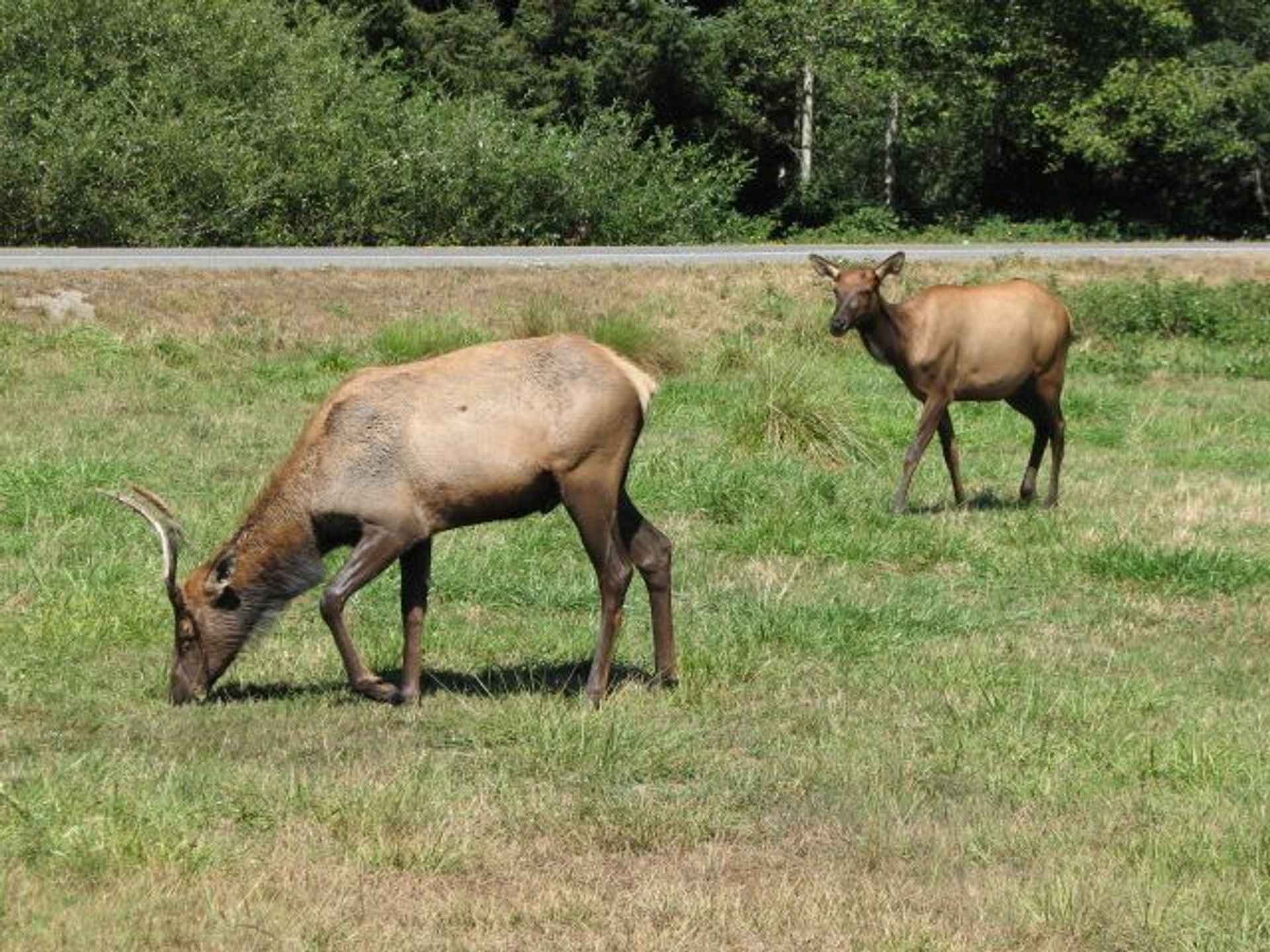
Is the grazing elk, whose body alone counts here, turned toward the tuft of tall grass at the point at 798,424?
no

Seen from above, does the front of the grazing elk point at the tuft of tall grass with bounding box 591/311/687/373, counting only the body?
no

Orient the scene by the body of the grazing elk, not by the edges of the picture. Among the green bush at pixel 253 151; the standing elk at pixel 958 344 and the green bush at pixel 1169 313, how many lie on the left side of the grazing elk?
0

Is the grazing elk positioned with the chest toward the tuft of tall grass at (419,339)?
no

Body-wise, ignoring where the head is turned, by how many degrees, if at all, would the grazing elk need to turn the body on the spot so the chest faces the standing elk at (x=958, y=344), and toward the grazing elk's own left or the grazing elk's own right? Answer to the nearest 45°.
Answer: approximately 135° to the grazing elk's own right

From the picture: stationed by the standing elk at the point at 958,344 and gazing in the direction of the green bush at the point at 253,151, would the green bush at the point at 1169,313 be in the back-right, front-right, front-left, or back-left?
front-right

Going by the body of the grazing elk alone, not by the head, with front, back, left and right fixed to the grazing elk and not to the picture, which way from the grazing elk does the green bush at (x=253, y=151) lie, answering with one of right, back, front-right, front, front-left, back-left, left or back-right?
right

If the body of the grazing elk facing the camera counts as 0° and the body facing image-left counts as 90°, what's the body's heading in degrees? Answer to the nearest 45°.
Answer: approximately 90°

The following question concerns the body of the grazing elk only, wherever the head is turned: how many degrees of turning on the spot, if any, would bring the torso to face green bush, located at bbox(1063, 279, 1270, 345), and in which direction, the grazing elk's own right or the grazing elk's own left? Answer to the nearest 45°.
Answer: approximately 135° to the grazing elk's own right
